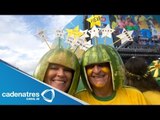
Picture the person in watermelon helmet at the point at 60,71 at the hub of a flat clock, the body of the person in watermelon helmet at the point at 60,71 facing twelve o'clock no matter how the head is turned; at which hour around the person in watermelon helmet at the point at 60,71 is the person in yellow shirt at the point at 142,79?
the person in yellow shirt at the point at 142,79 is roughly at 9 o'clock from the person in watermelon helmet at the point at 60,71.

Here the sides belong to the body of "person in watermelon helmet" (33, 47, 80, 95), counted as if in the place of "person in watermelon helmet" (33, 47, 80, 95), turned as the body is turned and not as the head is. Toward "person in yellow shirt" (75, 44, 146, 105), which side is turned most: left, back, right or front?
left

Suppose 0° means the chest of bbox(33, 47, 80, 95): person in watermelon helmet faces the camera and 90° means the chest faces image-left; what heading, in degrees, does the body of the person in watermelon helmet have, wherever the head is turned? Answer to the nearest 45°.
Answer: approximately 0°
